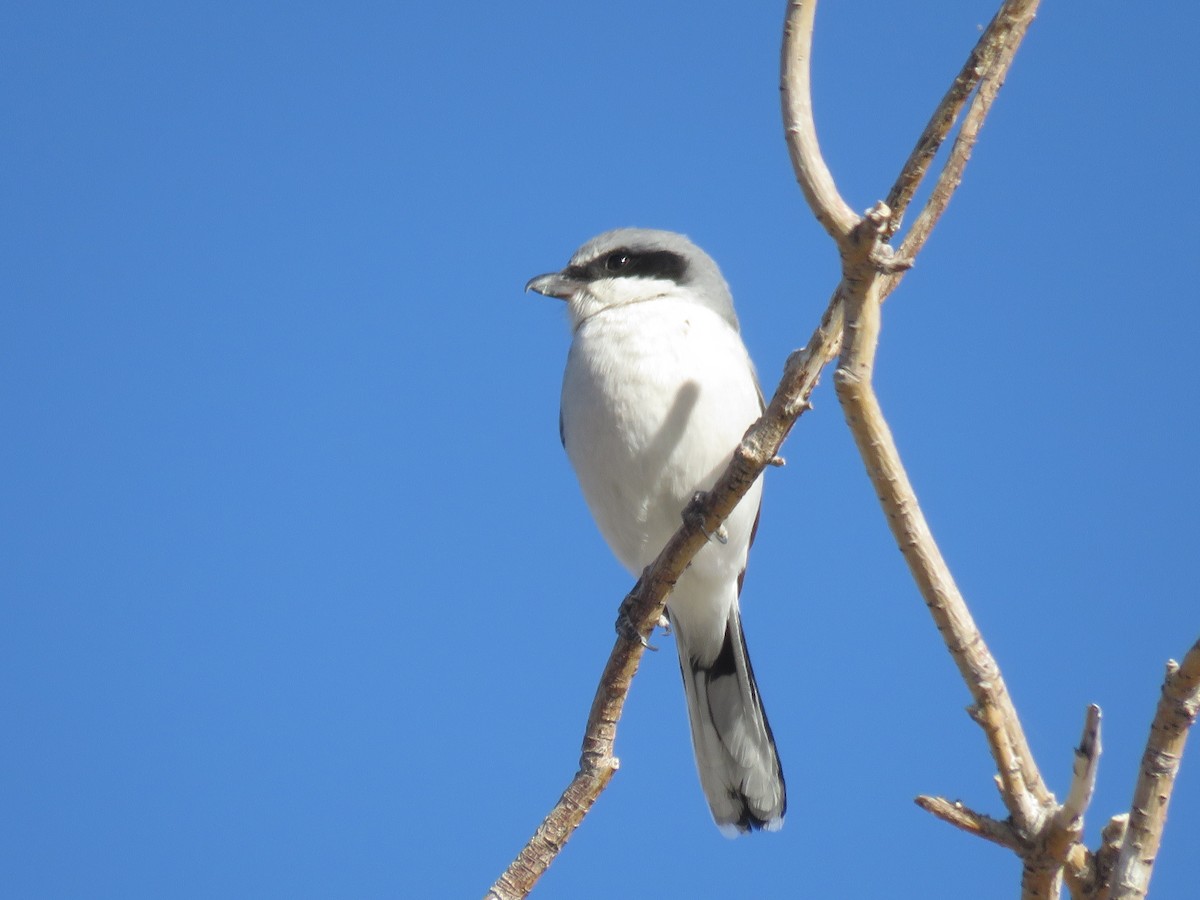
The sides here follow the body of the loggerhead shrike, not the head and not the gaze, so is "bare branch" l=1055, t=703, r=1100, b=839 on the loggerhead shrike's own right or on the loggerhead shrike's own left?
on the loggerhead shrike's own left

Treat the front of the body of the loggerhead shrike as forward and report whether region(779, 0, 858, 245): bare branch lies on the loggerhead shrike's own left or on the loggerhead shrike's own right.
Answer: on the loggerhead shrike's own left

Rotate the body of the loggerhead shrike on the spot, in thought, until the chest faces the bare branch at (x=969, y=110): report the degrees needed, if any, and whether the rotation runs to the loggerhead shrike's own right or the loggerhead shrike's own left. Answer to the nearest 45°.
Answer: approximately 45° to the loggerhead shrike's own left

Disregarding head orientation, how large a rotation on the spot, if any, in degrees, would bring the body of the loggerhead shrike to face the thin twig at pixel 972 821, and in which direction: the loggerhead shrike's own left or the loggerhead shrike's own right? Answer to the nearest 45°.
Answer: approximately 45° to the loggerhead shrike's own left

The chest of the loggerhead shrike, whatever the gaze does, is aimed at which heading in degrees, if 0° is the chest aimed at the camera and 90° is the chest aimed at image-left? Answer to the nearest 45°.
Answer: approximately 45°
